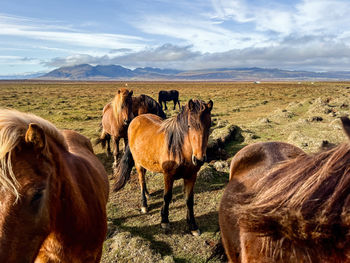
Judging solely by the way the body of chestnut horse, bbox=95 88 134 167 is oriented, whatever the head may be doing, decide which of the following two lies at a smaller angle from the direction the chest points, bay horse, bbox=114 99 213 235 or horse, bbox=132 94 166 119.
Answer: the bay horse

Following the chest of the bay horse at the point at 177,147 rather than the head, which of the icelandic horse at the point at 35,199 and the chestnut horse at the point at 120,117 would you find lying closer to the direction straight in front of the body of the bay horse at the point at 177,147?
the icelandic horse

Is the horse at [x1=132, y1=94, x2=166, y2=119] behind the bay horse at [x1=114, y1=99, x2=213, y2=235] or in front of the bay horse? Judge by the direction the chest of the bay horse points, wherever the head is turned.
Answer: behind

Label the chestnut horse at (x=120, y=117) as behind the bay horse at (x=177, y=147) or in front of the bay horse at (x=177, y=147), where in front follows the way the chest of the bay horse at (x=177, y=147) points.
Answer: behind

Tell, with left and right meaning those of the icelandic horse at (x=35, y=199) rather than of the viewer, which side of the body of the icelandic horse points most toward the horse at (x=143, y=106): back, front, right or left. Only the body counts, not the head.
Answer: back

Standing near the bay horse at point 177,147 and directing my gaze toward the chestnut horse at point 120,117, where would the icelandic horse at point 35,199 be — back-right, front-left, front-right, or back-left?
back-left

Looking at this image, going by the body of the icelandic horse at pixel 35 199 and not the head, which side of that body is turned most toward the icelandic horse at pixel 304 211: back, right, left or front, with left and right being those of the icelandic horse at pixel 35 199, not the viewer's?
left

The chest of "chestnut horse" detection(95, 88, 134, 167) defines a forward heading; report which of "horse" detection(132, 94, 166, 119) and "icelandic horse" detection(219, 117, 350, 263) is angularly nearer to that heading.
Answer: the icelandic horse

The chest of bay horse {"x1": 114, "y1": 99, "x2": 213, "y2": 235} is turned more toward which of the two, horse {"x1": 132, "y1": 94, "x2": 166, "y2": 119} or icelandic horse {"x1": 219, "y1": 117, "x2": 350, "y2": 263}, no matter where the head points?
the icelandic horse

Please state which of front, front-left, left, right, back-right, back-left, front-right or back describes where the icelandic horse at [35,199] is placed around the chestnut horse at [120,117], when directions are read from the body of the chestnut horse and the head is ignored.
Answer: front-right

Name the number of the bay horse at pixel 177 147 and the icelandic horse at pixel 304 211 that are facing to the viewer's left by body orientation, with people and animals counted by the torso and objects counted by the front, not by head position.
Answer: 0
